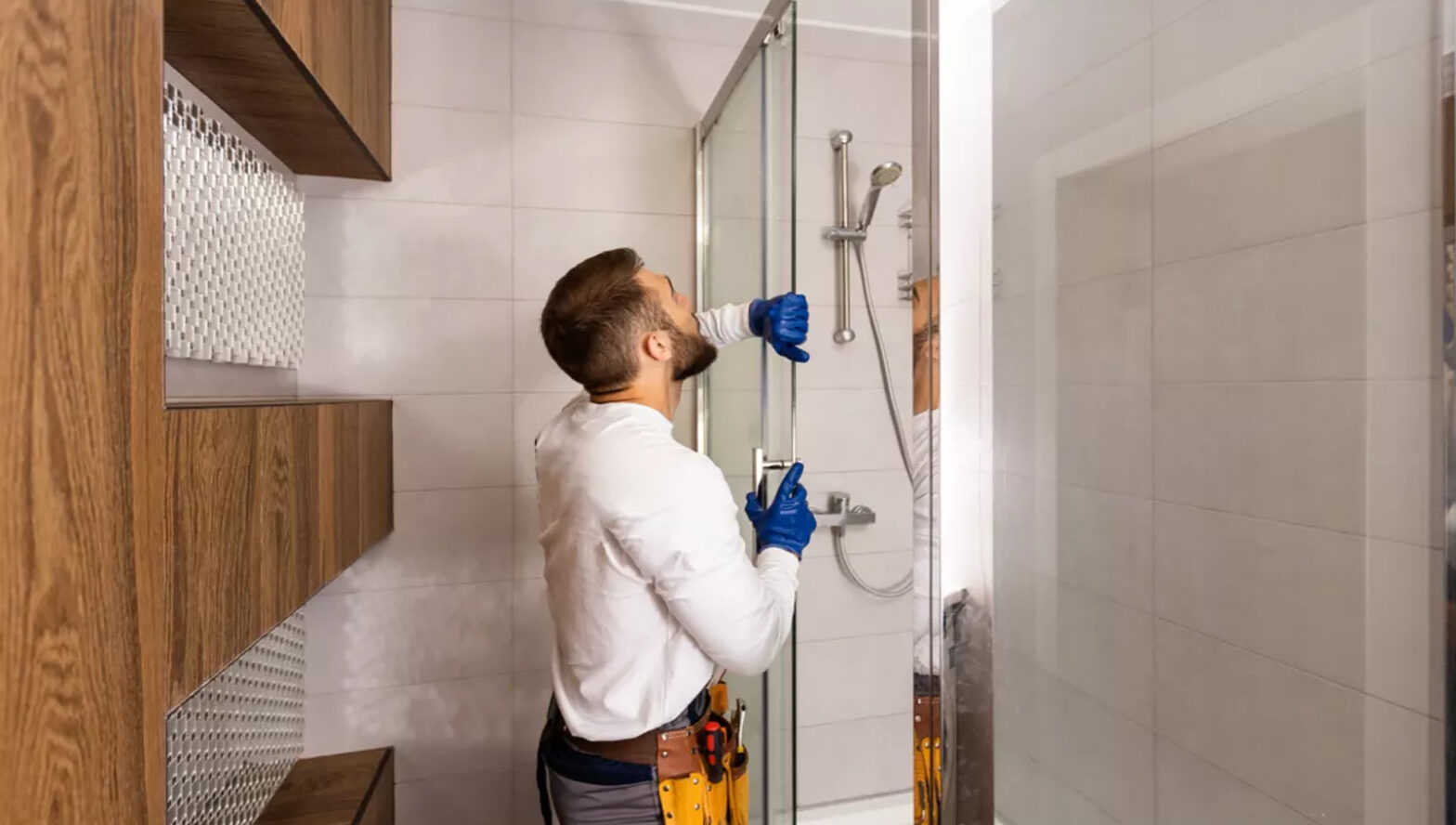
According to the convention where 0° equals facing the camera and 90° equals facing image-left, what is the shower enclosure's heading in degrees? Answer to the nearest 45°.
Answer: approximately 45°

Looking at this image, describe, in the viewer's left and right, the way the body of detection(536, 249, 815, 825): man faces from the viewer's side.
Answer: facing away from the viewer and to the right of the viewer

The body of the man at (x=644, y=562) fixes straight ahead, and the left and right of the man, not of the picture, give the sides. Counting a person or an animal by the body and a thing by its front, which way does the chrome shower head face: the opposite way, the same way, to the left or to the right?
to the right

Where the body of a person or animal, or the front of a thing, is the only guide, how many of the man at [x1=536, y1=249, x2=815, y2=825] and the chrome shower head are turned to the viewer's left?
0

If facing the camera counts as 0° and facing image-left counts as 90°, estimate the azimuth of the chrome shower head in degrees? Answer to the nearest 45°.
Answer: approximately 315°
